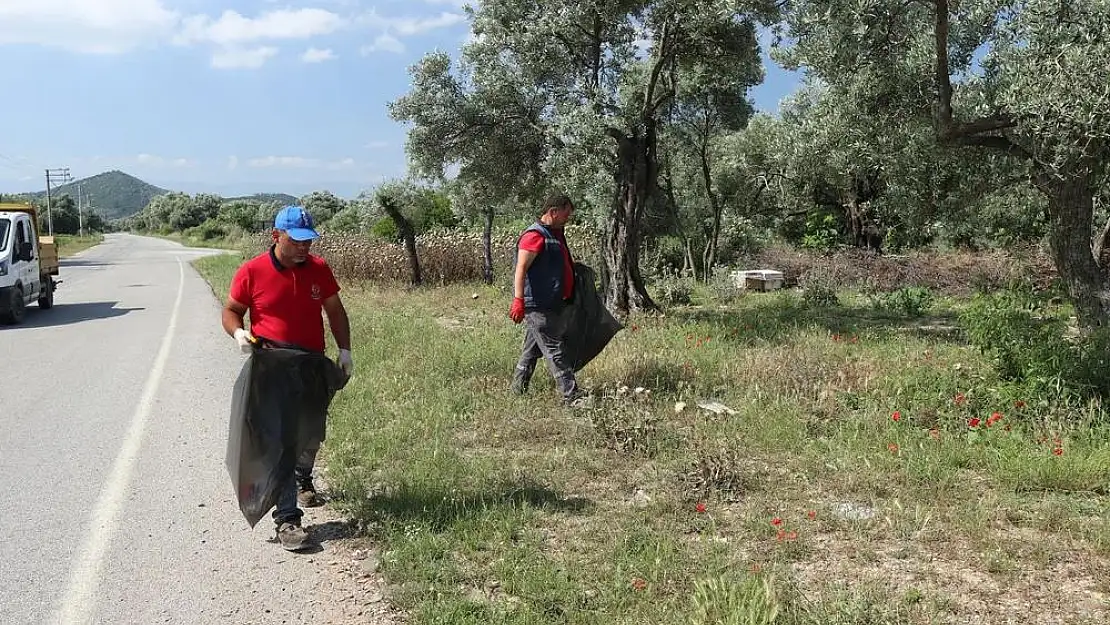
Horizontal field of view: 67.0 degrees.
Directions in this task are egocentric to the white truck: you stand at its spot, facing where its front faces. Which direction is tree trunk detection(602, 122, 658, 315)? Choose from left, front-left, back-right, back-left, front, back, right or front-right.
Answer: left

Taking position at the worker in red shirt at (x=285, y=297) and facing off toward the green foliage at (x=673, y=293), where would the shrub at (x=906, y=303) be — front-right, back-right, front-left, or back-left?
front-right

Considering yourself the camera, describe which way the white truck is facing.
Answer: facing the viewer and to the left of the viewer

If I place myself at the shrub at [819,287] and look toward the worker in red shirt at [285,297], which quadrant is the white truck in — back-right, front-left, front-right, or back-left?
front-right

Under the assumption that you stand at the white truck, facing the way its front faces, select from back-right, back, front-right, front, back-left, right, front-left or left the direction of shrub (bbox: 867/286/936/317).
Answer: left

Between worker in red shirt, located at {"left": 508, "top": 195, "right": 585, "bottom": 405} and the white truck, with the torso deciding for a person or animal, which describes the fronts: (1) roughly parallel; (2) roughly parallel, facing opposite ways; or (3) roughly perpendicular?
roughly perpendicular

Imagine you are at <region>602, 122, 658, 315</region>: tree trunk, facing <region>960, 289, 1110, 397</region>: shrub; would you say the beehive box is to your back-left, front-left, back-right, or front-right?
back-left

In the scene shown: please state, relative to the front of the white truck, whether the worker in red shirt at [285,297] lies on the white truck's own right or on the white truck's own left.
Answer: on the white truck's own left

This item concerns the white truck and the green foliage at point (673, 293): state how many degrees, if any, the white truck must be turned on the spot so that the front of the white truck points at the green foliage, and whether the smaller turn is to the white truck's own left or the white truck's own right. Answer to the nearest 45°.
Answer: approximately 90° to the white truck's own left

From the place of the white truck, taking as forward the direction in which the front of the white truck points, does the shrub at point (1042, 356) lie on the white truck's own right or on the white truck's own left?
on the white truck's own left
